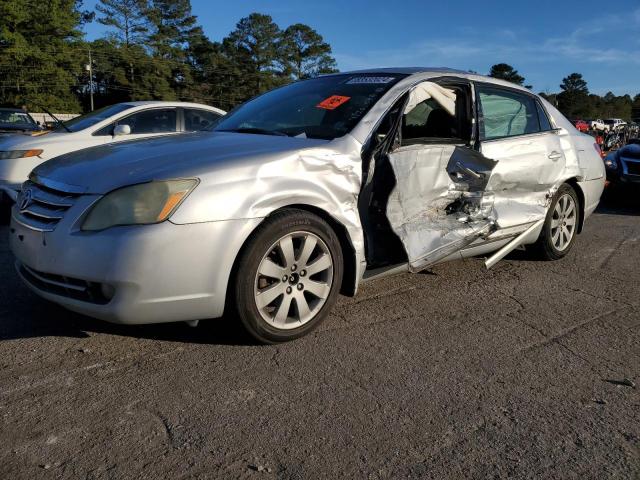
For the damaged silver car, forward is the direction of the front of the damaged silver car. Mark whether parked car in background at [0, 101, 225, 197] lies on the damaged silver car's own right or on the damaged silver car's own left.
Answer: on the damaged silver car's own right

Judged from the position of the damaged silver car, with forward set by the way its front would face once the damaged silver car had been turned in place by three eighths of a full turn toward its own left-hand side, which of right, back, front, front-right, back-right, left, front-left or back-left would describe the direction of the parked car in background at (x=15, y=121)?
back-left

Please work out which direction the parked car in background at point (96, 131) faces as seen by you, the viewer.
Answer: facing the viewer and to the left of the viewer

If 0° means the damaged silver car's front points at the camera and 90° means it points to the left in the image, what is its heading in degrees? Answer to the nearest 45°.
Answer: approximately 45°

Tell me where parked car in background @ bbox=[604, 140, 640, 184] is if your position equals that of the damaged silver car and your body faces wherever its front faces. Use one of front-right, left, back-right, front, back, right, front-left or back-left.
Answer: back

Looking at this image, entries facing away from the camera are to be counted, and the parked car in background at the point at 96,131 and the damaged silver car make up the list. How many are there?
0

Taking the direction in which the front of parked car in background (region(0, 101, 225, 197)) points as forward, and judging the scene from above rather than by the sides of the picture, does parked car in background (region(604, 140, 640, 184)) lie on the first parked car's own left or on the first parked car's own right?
on the first parked car's own left
